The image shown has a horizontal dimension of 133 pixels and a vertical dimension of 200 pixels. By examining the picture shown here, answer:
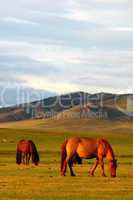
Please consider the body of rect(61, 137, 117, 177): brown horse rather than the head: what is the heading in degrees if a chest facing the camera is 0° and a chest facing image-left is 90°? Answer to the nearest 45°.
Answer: approximately 270°

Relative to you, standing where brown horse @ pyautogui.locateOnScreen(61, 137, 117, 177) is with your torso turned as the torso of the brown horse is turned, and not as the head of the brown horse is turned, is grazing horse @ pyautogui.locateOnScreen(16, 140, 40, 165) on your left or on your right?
on your left
